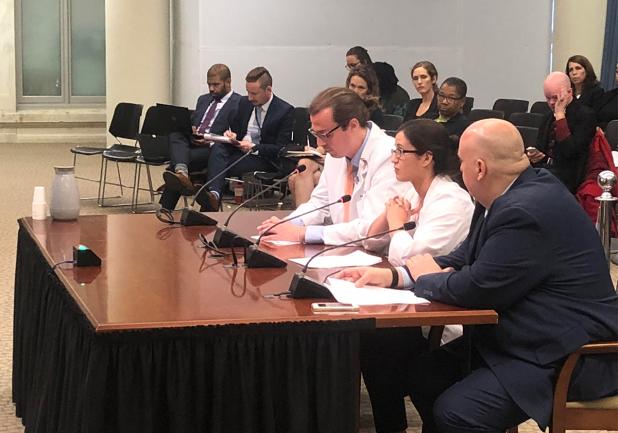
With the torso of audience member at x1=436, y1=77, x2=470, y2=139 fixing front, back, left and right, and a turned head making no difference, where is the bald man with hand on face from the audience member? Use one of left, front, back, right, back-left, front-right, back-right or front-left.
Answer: left

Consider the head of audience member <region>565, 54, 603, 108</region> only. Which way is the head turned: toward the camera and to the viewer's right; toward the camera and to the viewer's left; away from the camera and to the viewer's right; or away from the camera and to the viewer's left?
toward the camera and to the viewer's left

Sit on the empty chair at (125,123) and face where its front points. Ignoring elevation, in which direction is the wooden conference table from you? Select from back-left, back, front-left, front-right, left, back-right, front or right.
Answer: front-left

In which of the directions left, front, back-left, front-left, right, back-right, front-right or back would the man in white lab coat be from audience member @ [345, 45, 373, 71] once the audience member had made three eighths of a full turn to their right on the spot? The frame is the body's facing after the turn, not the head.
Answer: back

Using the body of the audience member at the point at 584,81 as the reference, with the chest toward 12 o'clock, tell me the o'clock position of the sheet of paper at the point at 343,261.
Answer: The sheet of paper is roughly at 11 o'clock from the audience member.

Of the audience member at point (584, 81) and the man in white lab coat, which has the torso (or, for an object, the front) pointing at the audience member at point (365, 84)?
the audience member at point (584, 81)

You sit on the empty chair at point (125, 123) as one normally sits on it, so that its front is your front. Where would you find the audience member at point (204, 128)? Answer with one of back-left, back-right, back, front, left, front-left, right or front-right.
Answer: left

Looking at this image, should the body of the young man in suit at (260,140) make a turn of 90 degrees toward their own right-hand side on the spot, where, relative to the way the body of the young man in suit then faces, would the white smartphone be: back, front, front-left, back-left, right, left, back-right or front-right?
back-left

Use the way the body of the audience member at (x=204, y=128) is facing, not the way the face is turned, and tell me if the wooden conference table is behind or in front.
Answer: in front

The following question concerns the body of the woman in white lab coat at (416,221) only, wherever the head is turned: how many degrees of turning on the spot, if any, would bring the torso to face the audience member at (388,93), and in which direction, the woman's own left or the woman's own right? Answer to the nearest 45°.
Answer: approximately 90° to the woman's own right

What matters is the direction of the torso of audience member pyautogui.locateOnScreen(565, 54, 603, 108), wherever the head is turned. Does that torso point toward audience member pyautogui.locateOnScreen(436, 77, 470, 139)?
yes

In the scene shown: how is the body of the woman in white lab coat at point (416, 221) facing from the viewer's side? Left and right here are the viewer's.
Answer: facing to the left of the viewer

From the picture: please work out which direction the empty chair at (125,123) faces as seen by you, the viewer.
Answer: facing the viewer and to the left of the viewer

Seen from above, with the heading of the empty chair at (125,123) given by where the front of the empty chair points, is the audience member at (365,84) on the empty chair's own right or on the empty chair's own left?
on the empty chair's own left

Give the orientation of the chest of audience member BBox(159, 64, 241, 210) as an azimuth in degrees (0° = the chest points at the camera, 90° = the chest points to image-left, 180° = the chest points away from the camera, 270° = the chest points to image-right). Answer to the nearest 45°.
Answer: approximately 45°
